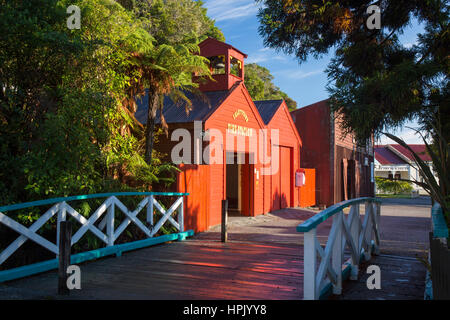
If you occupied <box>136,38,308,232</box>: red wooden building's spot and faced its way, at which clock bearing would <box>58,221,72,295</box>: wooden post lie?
The wooden post is roughly at 2 o'clock from the red wooden building.

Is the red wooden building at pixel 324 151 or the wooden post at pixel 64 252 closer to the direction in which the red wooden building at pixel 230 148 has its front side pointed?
the wooden post

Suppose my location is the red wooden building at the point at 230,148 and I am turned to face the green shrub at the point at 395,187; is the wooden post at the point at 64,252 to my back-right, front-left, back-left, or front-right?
back-right

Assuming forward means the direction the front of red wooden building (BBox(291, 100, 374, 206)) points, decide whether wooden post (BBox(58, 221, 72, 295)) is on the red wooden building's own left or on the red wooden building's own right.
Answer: on the red wooden building's own right

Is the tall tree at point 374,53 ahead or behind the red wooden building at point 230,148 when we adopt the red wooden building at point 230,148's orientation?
ahead

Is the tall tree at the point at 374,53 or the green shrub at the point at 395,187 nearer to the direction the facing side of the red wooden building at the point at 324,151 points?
the tall tree

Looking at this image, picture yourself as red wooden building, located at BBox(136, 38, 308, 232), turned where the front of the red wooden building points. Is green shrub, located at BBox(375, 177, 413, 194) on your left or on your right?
on your left

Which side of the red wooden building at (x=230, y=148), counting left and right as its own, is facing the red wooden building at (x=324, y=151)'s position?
left

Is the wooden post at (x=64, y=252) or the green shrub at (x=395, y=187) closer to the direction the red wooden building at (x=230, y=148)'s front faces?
the wooden post

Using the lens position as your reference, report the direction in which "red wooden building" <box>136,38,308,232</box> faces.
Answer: facing the viewer and to the right of the viewer
